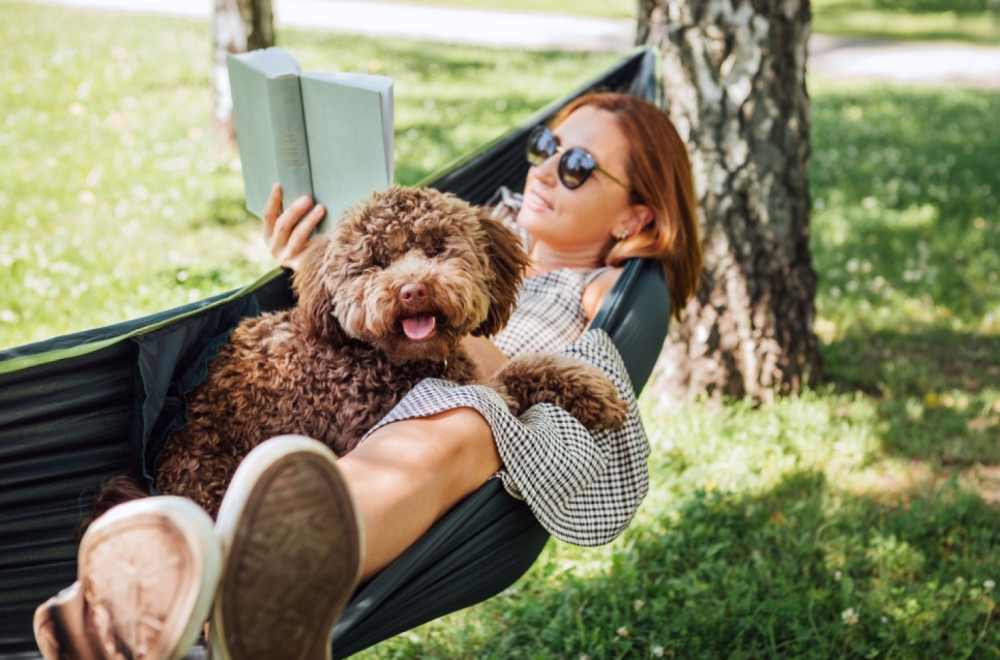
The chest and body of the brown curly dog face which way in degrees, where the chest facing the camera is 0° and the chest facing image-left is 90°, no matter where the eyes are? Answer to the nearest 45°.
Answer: approximately 315°

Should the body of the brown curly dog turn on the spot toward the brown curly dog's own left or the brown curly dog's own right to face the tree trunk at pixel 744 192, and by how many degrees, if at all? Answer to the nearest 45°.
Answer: approximately 90° to the brown curly dog's own left

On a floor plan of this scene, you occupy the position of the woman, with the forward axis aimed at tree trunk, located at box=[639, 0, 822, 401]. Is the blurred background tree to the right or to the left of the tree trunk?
left

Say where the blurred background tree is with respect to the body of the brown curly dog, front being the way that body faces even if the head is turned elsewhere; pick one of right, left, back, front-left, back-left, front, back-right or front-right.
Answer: back-left
